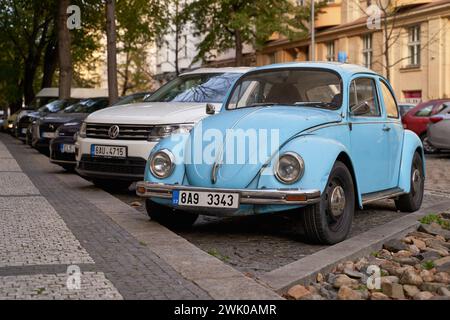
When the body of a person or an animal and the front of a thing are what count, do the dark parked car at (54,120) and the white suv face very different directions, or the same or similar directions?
same or similar directions

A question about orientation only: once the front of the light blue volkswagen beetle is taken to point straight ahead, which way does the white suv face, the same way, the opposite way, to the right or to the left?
the same way

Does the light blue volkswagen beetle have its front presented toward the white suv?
no

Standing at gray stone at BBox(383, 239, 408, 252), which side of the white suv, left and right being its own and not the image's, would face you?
left

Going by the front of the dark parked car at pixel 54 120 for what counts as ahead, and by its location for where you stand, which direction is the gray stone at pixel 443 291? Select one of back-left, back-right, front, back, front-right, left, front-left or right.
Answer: front-left

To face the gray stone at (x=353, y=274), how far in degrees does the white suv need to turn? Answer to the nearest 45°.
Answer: approximately 45° to its left

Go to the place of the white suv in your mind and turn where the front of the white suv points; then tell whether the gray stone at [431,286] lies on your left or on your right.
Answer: on your left

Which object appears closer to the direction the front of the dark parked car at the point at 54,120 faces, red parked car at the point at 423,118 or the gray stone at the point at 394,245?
the gray stone

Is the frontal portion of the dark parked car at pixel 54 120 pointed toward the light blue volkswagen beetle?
no

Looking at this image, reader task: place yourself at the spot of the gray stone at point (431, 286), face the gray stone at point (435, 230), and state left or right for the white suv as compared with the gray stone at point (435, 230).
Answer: left

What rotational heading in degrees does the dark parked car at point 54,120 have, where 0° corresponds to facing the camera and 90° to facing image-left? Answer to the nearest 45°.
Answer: approximately 45°

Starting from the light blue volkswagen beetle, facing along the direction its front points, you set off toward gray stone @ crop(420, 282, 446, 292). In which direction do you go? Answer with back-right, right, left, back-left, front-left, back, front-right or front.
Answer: left

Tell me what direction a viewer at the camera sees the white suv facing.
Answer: facing the viewer and to the left of the viewer

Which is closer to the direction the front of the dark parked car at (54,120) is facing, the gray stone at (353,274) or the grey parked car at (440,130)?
the gray stone

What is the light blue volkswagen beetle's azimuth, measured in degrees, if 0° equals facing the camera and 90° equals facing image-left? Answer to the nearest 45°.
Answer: approximately 45°
